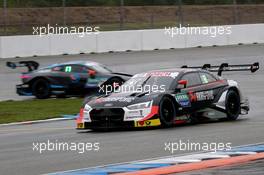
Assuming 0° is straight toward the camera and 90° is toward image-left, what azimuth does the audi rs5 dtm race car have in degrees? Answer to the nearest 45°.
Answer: approximately 45°

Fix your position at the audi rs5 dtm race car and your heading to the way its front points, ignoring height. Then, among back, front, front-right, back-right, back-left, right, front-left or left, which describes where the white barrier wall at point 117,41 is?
back-right

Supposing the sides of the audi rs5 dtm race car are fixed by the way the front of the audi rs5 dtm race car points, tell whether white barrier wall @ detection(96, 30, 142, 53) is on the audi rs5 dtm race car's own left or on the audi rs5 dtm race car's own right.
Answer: on the audi rs5 dtm race car's own right
